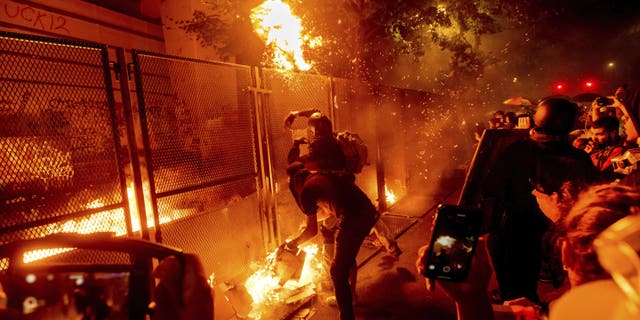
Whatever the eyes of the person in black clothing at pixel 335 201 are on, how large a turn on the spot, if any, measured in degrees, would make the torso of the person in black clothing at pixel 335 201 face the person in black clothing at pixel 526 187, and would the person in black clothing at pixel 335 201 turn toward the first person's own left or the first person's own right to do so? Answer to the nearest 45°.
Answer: approximately 180°

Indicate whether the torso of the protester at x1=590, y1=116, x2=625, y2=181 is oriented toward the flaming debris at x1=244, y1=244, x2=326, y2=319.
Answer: yes

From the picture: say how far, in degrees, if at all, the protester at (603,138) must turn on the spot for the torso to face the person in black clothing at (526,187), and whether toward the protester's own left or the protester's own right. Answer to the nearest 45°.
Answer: approximately 45° to the protester's own left

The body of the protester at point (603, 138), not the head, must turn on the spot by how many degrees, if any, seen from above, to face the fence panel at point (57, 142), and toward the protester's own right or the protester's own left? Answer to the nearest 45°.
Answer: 0° — they already face it

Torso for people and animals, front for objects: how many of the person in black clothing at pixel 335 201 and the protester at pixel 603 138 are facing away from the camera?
0

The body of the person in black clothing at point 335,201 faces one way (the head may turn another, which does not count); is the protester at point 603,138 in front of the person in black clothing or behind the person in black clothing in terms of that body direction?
behind

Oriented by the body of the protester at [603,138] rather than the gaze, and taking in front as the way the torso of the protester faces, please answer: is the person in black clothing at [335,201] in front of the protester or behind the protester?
in front

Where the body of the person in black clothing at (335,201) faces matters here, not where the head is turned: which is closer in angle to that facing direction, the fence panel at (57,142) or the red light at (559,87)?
the fence panel

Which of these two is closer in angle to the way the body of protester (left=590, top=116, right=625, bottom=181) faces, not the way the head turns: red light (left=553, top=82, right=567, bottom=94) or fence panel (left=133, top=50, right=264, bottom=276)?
the fence panel

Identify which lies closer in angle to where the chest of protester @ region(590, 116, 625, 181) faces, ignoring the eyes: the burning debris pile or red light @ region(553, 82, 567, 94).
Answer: the burning debris pile

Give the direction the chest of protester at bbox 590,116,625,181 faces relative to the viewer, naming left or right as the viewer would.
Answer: facing the viewer and to the left of the viewer

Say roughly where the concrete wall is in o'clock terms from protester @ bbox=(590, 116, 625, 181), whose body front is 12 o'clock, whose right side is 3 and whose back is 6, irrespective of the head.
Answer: The concrete wall is roughly at 1 o'clock from the protester.

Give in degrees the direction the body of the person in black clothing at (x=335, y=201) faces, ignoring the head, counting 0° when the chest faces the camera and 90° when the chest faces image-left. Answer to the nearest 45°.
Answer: approximately 90°

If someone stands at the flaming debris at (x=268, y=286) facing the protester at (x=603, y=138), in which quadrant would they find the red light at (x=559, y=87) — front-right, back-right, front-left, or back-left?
front-left
